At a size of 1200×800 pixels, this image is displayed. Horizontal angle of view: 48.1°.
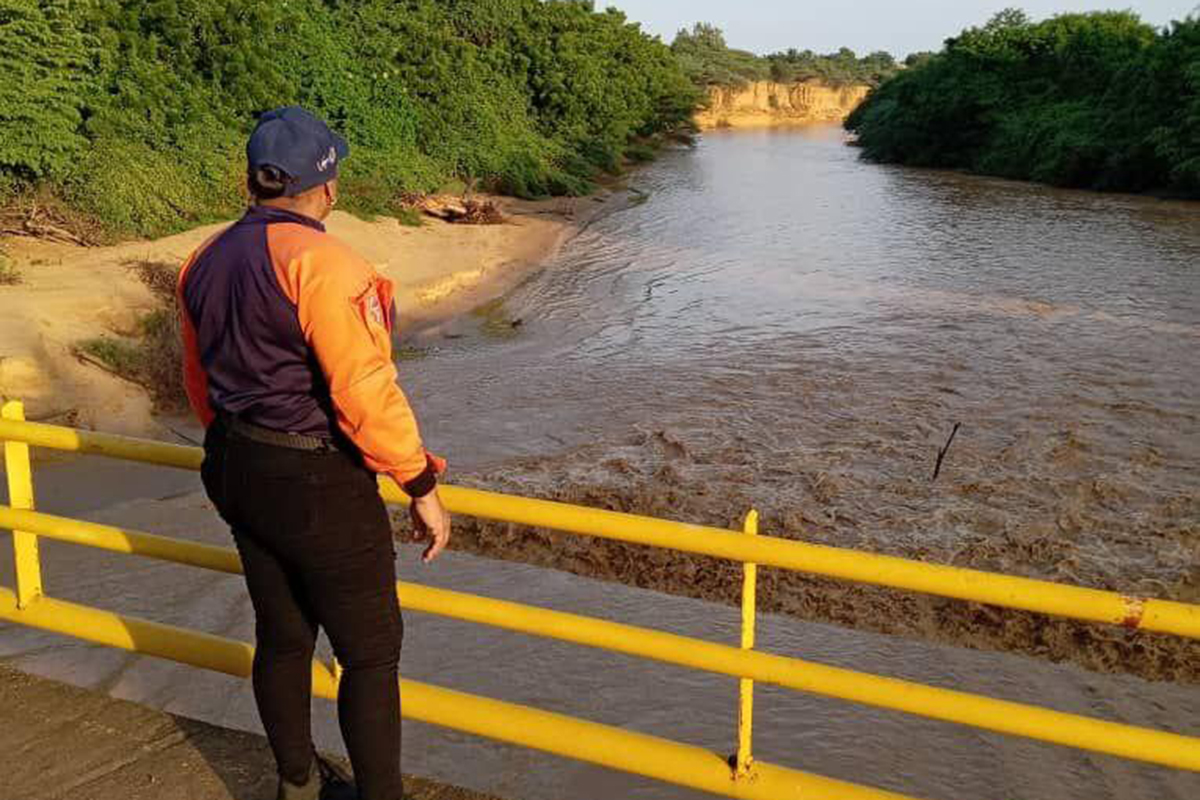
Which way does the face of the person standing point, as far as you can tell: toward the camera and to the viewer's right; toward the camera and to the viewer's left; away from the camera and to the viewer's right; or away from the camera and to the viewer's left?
away from the camera and to the viewer's right

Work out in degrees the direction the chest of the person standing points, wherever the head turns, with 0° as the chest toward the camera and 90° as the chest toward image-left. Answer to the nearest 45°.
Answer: approximately 225°
